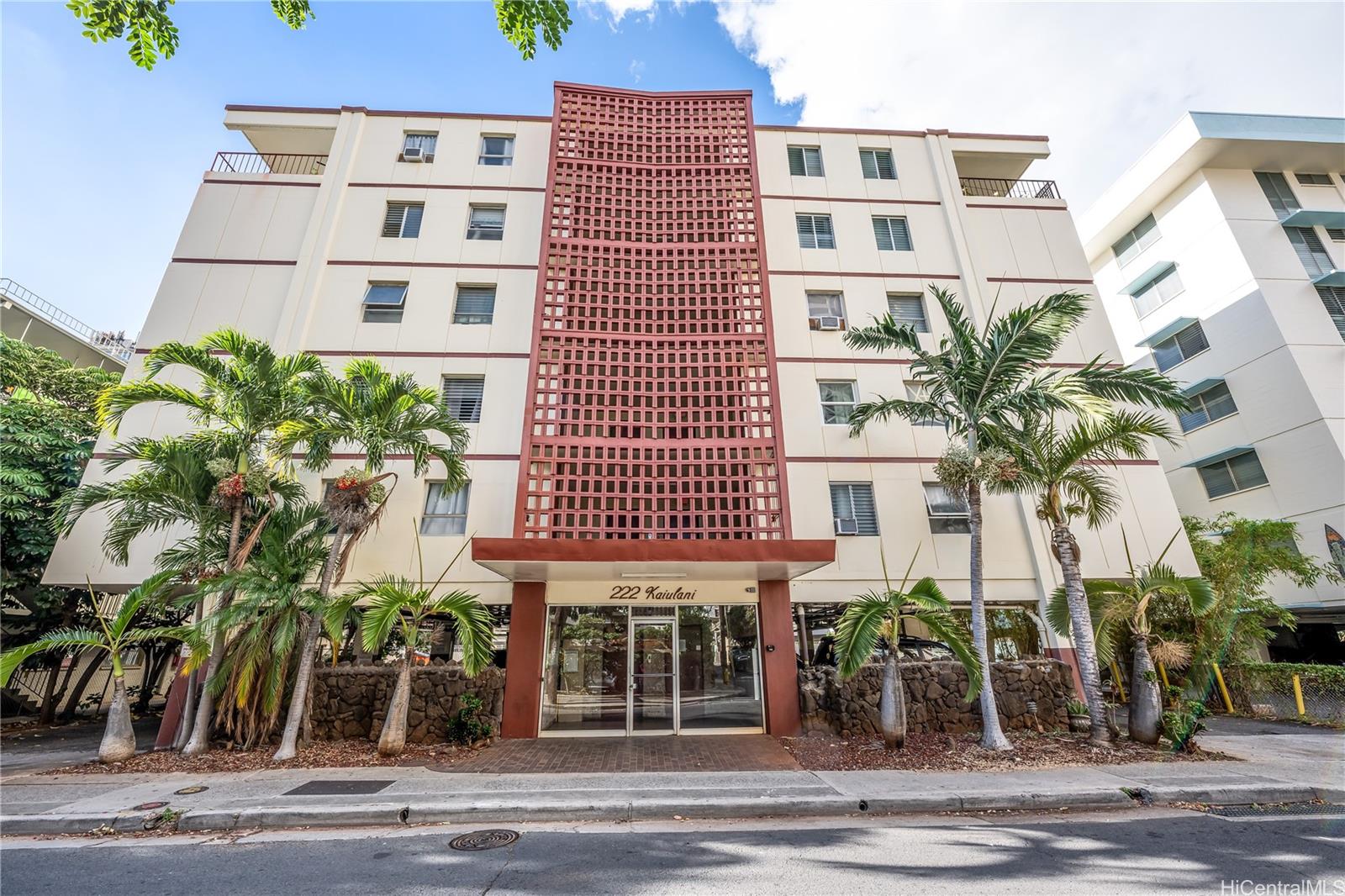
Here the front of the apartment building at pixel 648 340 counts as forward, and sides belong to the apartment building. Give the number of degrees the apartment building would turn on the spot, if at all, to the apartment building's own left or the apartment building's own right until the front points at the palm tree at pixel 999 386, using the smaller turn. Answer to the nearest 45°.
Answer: approximately 45° to the apartment building's own left

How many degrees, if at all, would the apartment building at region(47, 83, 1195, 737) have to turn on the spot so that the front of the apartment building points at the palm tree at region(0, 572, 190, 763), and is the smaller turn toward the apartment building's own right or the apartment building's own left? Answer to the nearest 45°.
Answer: approximately 90° to the apartment building's own right

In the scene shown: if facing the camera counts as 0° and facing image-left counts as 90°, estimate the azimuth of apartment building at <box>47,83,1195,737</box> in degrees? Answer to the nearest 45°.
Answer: approximately 0°

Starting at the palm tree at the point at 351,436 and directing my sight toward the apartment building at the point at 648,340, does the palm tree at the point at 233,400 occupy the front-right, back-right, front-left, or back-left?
back-left

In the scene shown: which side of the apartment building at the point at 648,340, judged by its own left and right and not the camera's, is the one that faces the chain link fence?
left

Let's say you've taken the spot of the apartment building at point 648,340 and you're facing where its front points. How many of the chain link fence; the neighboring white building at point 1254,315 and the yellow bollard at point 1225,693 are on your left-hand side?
3

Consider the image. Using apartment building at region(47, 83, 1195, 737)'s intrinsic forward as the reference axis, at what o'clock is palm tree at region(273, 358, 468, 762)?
The palm tree is roughly at 2 o'clock from the apartment building.

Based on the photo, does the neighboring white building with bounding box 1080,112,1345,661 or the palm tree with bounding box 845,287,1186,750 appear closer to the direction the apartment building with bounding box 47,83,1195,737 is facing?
the palm tree
